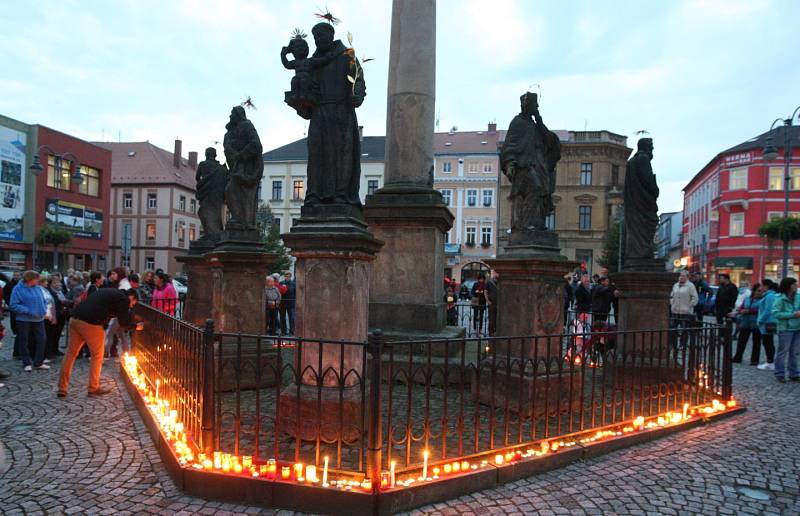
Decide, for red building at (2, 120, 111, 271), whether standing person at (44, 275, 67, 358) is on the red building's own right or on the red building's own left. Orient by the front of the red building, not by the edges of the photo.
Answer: on the red building's own right

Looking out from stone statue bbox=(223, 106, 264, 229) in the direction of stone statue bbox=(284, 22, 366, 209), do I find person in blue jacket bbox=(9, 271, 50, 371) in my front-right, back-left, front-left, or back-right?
back-right
